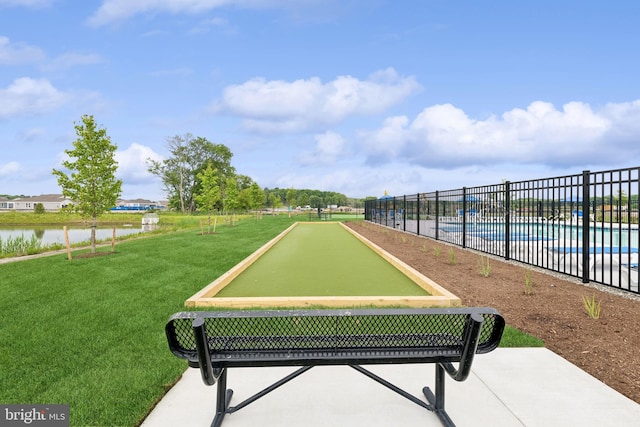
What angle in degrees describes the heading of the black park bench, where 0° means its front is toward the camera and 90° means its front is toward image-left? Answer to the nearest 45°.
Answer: approximately 180°

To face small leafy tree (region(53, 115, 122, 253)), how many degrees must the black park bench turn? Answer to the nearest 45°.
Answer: approximately 45° to its left

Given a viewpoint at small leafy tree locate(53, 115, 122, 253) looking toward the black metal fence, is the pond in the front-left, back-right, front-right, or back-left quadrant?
back-left
